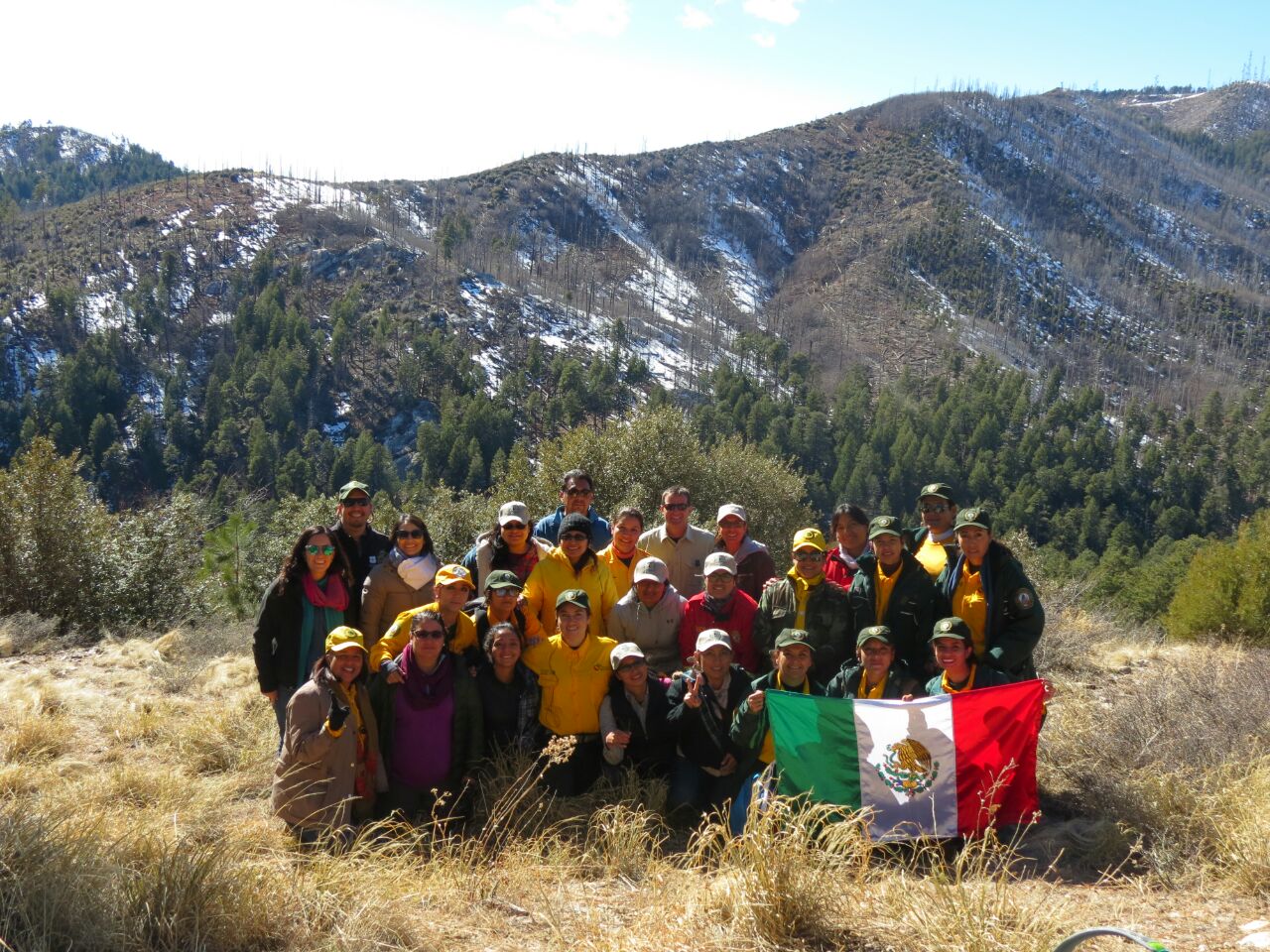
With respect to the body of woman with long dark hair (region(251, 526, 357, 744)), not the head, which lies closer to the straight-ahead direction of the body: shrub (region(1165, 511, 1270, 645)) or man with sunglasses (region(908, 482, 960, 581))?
the man with sunglasses

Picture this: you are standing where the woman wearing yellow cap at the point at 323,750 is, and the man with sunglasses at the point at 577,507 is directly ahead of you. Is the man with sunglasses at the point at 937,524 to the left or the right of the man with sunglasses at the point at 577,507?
right
